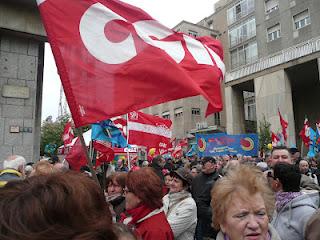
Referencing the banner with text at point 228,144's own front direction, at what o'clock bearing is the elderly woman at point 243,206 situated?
The elderly woman is roughly at 12 o'clock from the banner with text.

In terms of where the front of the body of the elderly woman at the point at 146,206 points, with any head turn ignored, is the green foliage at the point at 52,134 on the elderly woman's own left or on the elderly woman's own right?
on the elderly woman's own right

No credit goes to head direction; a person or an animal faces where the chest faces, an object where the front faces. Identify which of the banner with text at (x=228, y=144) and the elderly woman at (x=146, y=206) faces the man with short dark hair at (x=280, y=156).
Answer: the banner with text

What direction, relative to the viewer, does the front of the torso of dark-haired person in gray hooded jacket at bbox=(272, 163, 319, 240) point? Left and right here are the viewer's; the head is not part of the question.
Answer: facing away from the viewer and to the left of the viewer

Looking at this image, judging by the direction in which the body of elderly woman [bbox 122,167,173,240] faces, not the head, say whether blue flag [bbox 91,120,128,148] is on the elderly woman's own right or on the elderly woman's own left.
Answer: on the elderly woman's own right

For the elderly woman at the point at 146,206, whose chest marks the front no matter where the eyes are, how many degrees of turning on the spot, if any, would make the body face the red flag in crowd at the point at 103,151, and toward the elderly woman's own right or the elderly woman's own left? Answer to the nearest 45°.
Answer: approximately 90° to the elderly woman's own right

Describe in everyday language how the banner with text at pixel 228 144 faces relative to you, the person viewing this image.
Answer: facing the viewer

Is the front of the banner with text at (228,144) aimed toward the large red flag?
yes

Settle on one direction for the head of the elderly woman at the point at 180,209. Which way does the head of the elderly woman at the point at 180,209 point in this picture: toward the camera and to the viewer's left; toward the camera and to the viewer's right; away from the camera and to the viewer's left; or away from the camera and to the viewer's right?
toward the camera and to the viewer's left

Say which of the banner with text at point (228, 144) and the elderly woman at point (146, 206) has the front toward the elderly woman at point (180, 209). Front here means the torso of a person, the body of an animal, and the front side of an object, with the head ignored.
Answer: the banner with text

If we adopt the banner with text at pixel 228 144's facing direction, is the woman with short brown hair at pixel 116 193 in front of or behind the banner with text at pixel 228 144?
in front

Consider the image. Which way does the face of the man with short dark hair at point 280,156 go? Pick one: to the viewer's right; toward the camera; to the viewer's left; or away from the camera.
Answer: toward the camera
